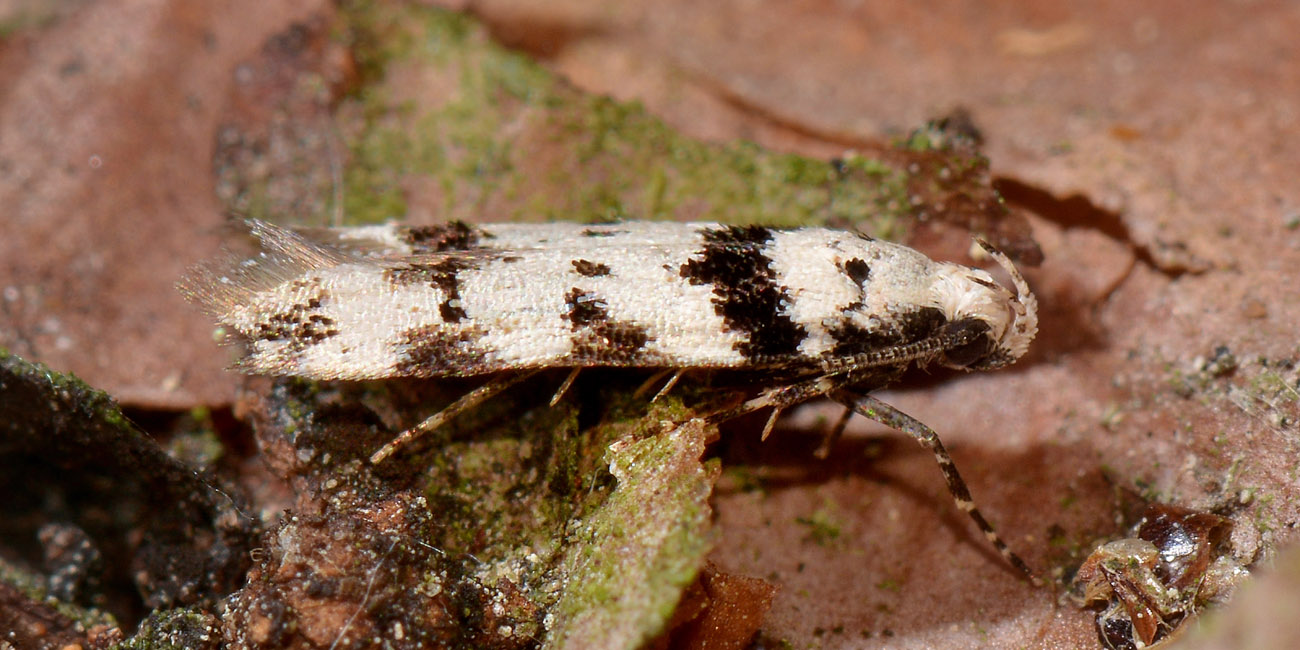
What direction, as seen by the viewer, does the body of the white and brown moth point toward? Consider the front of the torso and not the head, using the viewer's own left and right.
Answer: facing to the right of the viewer
